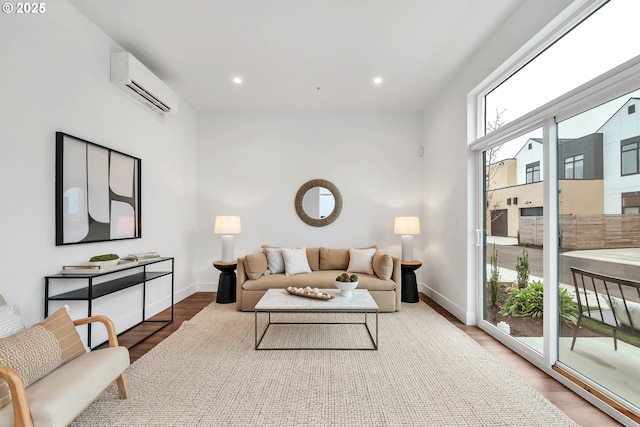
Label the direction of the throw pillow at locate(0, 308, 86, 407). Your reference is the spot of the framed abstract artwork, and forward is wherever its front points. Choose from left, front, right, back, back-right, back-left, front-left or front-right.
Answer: front-right

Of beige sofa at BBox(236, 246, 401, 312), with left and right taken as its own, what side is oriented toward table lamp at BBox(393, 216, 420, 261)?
left

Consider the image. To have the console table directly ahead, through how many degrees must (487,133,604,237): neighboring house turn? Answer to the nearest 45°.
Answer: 0° — it already faces it

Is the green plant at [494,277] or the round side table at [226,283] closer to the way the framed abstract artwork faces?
the green plant

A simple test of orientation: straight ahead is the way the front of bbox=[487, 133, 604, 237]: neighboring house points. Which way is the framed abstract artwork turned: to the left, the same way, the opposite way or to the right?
the opposite way

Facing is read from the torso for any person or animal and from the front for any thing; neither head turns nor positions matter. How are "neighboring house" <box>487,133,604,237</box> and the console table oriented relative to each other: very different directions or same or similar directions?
very different directions

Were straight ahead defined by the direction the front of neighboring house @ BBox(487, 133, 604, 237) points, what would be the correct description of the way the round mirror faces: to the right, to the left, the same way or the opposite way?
to the left

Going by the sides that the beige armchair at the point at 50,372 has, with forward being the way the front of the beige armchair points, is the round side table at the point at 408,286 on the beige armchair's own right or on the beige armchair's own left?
on the beige armchair's own left

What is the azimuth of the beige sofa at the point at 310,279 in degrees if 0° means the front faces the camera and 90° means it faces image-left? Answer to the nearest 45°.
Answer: approximately 0°

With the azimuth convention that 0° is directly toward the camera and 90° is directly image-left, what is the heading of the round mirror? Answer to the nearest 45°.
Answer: approximately 0°

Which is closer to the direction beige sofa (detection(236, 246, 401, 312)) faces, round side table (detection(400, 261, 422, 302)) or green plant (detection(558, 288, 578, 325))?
the green plant
